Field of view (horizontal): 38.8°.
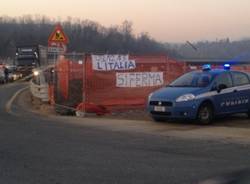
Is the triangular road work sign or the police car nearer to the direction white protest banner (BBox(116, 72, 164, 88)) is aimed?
the police car

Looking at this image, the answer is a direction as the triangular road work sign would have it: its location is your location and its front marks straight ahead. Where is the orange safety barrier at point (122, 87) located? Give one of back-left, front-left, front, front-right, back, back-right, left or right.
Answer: front-left

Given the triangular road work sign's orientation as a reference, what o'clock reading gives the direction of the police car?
The police car is roughly at 11 o'clock from the triangular road work sign.

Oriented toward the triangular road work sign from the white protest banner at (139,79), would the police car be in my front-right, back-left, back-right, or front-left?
back-left

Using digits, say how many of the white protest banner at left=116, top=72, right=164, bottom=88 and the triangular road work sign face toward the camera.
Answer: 2

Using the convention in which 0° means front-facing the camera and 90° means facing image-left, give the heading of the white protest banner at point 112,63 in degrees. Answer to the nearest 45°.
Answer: approximately 0°

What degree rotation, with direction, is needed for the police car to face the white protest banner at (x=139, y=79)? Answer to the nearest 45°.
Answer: approximately 90° to its right

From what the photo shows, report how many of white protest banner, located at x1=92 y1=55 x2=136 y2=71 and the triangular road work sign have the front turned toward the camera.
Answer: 2

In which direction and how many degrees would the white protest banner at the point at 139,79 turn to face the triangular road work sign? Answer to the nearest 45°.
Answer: approximately 135° to its right
